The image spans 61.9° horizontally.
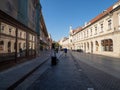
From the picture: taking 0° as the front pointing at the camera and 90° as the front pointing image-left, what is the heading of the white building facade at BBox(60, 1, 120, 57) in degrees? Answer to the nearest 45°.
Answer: approximately 45°
